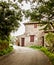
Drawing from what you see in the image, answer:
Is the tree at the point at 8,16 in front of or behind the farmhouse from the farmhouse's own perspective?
in front

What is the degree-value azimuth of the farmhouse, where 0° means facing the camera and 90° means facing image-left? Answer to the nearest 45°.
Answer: approximately 0°
